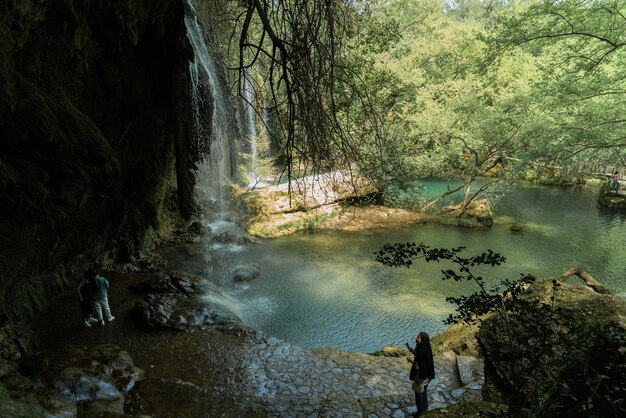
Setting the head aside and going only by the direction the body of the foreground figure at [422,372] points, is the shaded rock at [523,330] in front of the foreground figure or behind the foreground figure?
behind

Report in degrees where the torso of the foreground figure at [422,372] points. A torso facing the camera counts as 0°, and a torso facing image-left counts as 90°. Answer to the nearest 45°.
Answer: approximately 90°

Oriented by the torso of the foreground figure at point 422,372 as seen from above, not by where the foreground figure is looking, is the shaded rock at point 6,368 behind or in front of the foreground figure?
in front

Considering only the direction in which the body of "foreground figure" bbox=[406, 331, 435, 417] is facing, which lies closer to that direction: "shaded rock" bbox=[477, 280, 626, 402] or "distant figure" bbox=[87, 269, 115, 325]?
the distant figure

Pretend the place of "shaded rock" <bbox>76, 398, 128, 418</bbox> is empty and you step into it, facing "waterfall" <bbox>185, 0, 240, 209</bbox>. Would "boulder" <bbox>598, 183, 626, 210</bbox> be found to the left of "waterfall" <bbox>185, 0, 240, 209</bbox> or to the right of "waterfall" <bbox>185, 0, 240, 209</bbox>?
right

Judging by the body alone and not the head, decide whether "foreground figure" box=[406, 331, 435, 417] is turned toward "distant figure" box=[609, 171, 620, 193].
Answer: no

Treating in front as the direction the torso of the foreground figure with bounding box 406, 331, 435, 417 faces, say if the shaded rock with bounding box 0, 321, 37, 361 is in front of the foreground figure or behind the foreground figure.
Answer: in front

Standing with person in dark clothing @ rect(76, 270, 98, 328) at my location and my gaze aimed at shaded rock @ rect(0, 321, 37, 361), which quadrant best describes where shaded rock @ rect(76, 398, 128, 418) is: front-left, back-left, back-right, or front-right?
front-left

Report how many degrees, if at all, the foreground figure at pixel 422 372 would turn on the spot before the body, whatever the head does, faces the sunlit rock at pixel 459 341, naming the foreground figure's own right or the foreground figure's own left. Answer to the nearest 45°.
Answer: approximately 90° to the foreground figure's own right

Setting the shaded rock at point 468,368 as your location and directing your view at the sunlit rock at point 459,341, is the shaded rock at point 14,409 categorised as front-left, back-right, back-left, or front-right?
back-left

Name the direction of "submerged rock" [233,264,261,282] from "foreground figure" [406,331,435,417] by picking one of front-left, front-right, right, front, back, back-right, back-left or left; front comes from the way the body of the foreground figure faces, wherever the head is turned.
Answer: front-right

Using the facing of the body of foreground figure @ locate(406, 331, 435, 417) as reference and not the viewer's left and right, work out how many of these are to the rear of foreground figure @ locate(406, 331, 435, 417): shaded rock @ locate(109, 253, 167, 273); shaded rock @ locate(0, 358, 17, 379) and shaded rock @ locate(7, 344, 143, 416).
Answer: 0

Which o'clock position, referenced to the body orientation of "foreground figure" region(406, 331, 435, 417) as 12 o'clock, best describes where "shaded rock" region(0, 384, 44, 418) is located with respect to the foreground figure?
The shaded rock is roughly at 11 o'clock from the foreground figure.
